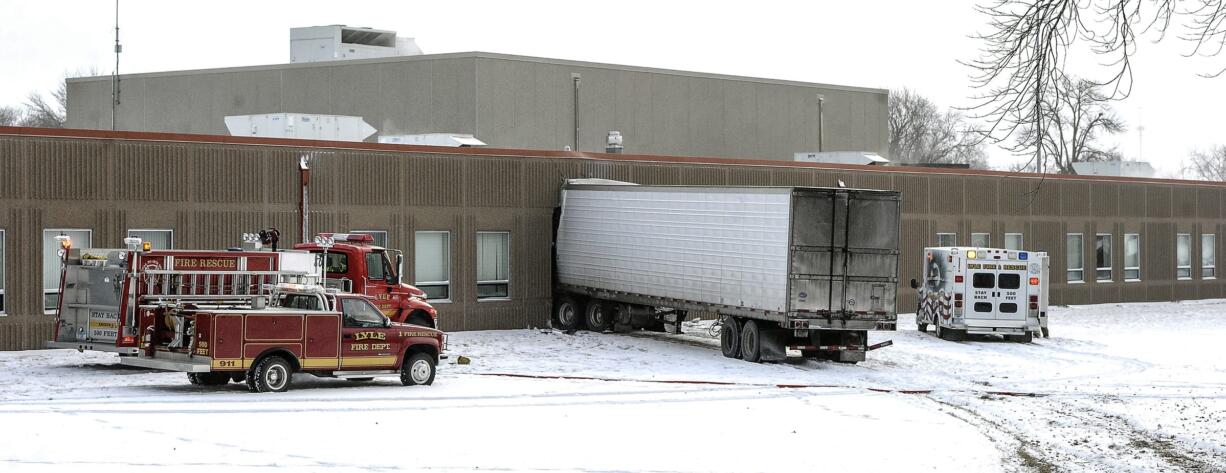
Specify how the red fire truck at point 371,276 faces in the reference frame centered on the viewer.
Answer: facing away from the viewer and to the right of the viewer

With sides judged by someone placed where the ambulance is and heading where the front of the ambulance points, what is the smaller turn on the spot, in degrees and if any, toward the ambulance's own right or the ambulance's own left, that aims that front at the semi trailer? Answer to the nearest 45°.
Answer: approximately 135° to the ambulance's own left

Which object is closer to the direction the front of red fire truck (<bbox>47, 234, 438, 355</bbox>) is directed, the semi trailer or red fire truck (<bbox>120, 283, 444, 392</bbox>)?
the semi trailer

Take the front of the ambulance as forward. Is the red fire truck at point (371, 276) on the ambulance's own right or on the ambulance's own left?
on the ambulance's own left

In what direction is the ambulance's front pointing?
away from the camera

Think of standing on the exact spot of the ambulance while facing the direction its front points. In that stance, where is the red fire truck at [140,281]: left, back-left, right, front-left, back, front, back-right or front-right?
back-left

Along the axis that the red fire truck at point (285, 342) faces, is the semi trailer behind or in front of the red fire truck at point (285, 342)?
in front

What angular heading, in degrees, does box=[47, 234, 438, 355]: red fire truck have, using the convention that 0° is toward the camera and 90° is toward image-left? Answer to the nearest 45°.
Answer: approximately 225°

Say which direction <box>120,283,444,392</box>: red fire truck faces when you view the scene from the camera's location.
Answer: facing away from the viewer and to the right of the viewer

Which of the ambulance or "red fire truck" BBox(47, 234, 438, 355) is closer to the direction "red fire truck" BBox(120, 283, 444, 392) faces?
the ambulance
